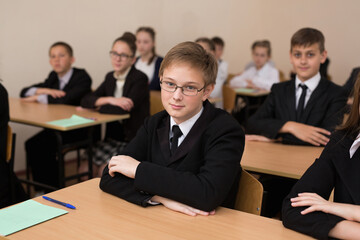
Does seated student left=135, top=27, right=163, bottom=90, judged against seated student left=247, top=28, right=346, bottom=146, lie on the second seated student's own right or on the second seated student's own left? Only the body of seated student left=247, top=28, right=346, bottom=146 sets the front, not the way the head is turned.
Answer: on the second seated student's own right

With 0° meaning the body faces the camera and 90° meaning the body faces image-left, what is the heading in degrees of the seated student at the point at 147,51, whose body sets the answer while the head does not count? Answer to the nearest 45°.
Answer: approximately 45°

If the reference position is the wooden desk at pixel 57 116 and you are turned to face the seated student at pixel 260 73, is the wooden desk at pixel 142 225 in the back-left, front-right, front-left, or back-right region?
back-right

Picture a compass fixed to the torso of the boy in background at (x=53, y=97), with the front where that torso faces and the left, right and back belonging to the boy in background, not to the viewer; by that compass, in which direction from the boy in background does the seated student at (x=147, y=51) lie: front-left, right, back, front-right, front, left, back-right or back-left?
back

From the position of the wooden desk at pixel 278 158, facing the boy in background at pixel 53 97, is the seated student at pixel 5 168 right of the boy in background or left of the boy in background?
left

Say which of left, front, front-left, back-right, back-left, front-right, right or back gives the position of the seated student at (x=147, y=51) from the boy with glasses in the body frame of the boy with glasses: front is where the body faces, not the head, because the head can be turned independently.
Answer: back-right
